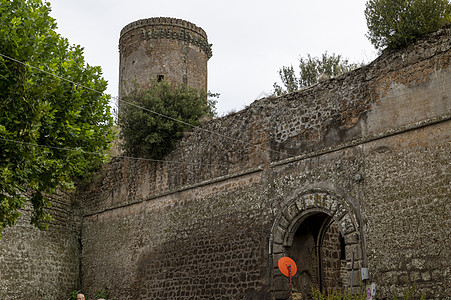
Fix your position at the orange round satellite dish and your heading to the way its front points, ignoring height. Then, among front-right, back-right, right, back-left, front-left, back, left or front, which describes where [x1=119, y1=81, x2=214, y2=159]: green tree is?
back-right

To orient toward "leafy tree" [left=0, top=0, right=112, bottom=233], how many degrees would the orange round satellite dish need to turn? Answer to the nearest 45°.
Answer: approximately 45° to its right

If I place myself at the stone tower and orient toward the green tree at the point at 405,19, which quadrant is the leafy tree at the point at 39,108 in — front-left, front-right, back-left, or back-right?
front-right

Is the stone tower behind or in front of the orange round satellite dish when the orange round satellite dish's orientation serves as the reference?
behind

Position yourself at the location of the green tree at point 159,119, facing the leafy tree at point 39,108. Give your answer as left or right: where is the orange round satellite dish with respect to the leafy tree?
left

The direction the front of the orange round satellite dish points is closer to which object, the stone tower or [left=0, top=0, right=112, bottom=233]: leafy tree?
the leafy tree

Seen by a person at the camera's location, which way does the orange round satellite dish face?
facing the viewer
